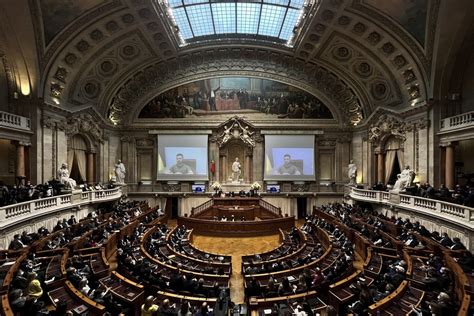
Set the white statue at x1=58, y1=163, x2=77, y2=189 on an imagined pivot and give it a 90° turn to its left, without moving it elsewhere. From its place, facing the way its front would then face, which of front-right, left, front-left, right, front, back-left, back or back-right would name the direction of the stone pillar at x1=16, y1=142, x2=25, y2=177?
back-left

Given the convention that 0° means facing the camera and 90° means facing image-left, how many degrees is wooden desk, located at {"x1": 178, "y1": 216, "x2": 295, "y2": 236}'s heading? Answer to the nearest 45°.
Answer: approximately 0°

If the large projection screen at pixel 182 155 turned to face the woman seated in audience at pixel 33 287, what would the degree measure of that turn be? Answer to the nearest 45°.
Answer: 0° — it already faces them

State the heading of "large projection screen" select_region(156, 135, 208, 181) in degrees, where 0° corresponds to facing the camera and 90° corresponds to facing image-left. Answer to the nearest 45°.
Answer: approximately 0°

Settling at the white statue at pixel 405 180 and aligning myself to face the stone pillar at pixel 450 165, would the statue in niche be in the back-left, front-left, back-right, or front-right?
back-left

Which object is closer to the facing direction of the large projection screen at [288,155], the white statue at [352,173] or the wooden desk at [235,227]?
the wooden desk

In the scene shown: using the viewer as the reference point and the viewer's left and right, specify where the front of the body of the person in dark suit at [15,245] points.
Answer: facing to the right of the viewer
